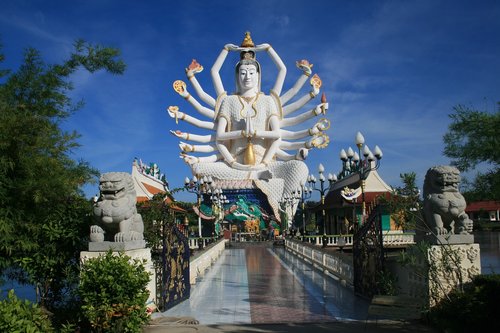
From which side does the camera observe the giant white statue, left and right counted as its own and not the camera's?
front

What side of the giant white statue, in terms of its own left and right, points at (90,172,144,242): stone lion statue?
front

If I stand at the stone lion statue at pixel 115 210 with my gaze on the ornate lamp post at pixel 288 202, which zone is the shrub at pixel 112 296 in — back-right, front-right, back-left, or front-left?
back-right

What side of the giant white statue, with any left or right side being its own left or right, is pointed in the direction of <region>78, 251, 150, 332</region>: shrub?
front

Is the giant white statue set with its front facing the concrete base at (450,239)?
yes

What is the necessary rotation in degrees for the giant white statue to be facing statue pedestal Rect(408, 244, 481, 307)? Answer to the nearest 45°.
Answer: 0° — it already faces it

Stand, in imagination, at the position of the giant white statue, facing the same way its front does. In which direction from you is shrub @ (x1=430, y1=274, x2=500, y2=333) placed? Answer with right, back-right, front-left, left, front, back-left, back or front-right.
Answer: front

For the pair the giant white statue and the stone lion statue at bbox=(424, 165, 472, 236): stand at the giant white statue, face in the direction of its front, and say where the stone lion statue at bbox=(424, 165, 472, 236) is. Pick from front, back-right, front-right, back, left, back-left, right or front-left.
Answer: front

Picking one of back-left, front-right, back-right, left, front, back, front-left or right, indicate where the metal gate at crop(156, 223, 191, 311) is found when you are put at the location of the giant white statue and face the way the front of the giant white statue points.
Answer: front

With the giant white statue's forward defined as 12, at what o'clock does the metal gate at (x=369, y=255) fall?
The metal gate is roughly at 12 o'clock from the giant white statue.

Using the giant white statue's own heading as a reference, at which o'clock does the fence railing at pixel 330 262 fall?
The fence railing is roughly at 12 o'clock from the giant white statue.
